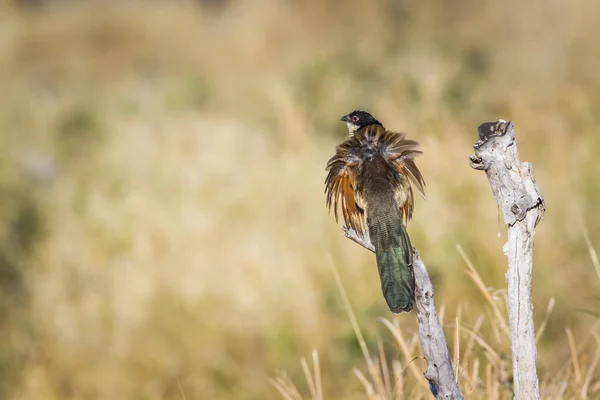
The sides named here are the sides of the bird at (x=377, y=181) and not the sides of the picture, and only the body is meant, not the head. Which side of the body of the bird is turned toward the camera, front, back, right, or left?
back
